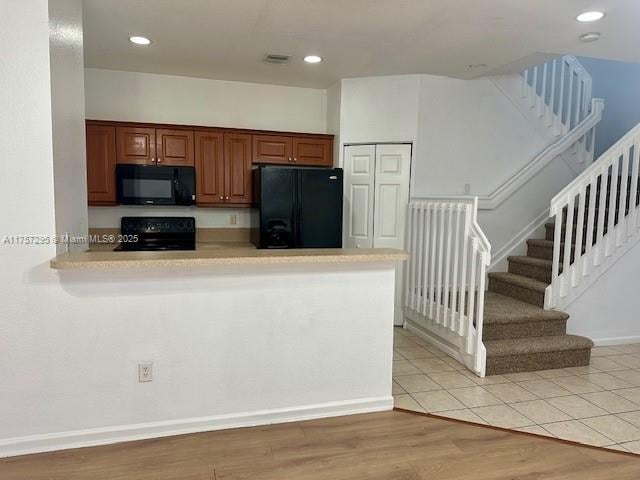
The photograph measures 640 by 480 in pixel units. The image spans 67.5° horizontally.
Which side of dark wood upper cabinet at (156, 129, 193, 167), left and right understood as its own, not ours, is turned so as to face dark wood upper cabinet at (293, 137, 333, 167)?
left

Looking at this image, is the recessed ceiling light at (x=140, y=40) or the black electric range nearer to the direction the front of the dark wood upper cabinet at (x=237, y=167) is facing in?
the recessed ceiling light

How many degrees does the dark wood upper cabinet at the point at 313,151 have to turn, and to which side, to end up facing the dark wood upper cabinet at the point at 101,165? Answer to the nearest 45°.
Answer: approximately 90° to its right

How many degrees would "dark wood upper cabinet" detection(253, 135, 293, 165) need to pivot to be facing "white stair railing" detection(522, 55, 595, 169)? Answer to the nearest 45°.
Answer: approximately 90° to its left

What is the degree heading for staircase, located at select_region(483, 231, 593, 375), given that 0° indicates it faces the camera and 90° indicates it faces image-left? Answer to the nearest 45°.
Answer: approximately 0°

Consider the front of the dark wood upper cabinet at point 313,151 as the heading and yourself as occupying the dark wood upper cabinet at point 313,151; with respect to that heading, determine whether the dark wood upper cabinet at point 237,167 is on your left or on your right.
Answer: on your right

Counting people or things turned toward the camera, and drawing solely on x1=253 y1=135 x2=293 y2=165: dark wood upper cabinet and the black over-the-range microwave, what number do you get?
2

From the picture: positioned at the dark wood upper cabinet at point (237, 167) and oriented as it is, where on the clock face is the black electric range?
The black electric range is roughly at 3 o'clock from the dark wood upper cabinet.

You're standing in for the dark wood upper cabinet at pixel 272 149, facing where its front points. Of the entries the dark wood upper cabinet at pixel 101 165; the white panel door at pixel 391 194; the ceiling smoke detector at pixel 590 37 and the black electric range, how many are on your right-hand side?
2

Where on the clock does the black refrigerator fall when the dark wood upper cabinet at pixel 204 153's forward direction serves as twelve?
The black refrigerator is roughly at 10 o'clock from the dark wood upper cabinet.

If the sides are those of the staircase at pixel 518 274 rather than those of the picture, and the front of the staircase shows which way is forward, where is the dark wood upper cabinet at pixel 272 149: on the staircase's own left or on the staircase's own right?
on the staircase's own right
